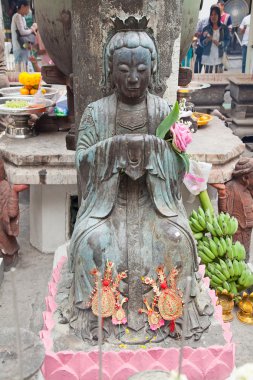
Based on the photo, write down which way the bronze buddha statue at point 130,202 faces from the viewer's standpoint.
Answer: facing the viewer

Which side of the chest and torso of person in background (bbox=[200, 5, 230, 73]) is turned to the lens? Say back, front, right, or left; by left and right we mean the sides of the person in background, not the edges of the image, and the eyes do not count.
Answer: front

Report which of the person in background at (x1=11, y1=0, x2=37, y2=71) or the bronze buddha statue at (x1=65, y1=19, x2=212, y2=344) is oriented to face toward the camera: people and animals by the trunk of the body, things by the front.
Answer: the bronze buddha statue

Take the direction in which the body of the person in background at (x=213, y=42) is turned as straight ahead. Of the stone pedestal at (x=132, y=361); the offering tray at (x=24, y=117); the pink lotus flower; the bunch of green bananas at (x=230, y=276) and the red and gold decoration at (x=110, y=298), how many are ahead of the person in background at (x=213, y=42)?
5

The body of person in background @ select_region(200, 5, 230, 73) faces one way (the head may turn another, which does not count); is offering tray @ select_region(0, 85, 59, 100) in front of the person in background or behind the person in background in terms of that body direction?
in front

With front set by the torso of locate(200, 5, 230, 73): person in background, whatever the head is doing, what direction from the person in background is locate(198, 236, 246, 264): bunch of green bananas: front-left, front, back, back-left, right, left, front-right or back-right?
front

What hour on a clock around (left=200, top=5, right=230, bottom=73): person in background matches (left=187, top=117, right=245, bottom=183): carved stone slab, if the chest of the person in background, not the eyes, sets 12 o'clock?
The carved stone slab is roughly at 12 o'clock from the person in background.

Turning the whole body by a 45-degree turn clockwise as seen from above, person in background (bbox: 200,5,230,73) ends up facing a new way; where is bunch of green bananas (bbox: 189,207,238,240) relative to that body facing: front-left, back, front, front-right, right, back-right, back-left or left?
front-left

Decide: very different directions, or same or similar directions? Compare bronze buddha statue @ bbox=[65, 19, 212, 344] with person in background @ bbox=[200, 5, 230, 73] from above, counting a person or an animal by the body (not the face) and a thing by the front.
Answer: same or similar directions

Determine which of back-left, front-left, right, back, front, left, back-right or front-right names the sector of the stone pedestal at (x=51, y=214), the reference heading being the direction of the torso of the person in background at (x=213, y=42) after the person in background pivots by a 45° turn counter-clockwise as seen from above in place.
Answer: front-right

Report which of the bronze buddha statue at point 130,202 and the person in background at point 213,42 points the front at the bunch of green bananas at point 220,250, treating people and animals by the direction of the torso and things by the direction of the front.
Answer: the person in background
